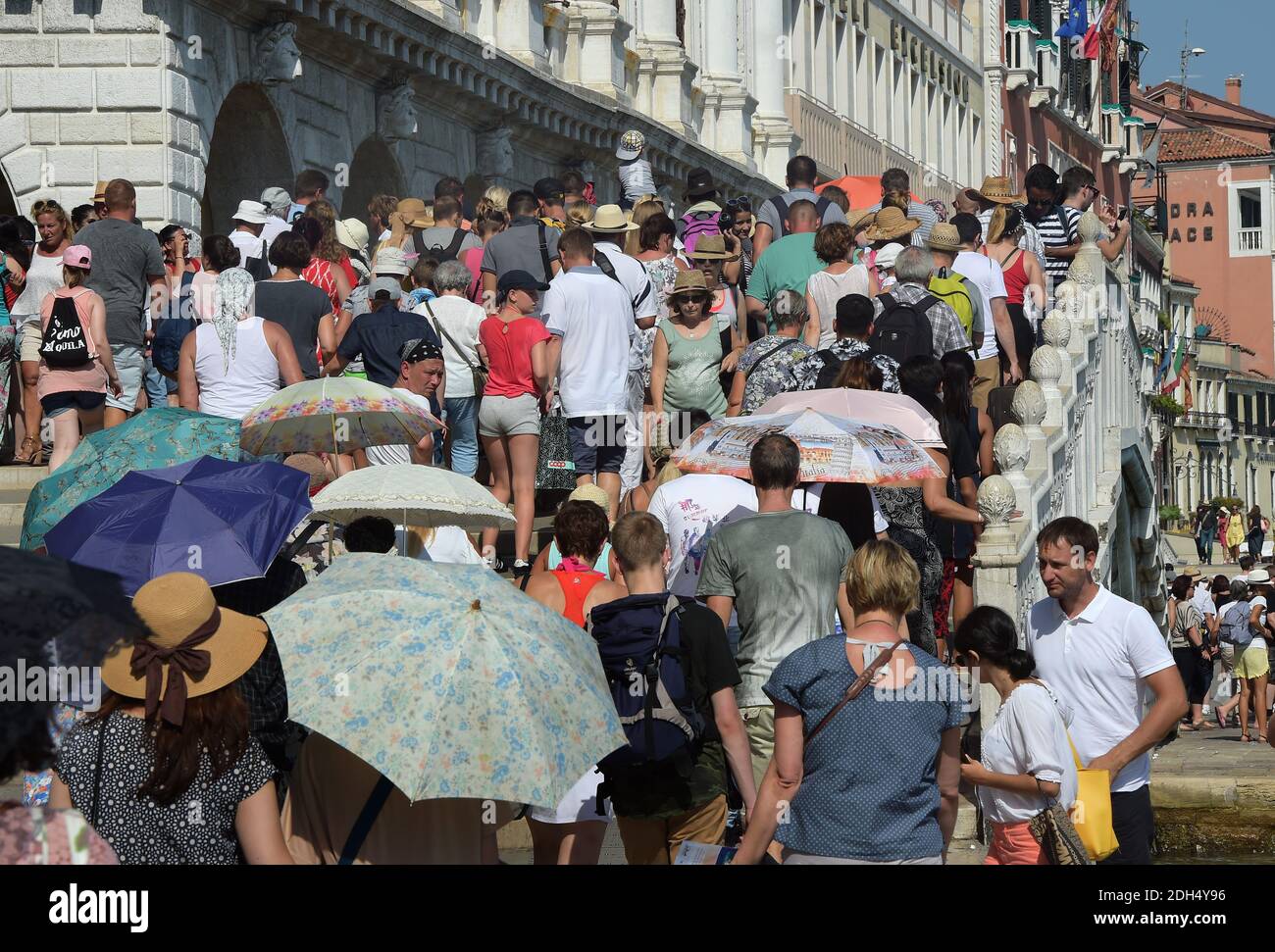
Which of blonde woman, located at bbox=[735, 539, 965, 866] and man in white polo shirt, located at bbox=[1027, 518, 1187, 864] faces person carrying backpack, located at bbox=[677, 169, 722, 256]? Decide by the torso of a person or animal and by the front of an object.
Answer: the blonde woman

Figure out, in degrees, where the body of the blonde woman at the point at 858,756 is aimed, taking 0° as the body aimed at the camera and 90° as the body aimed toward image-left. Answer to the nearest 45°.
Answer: approximately 180°

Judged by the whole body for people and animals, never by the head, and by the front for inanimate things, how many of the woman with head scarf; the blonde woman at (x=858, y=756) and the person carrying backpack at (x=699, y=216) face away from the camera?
3

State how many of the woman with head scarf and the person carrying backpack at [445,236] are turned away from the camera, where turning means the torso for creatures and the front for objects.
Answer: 2

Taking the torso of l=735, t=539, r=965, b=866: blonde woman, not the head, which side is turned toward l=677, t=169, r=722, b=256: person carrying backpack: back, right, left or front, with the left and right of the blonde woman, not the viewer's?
front

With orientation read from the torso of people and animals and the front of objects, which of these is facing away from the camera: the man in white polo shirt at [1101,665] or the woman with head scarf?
the woman with head scarf

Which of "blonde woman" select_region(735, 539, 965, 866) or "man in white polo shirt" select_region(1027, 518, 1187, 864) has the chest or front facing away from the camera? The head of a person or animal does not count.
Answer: the blonde woman

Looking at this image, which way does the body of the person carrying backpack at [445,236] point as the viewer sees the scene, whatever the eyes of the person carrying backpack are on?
away from the camera

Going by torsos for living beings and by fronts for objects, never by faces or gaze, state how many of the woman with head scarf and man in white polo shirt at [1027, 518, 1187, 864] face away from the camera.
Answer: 1

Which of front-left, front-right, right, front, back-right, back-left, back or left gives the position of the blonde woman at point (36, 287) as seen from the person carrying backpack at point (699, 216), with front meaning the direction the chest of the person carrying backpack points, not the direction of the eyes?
back-left

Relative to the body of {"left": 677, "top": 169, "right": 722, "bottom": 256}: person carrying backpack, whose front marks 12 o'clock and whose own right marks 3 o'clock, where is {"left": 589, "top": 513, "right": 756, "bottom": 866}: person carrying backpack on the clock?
{"left": 589, "top": 513, "right": 756, "bottom": 866}: person carrying backpack is roughly at 6 o'clock from {"left": 677, "top": 169, "right": 722, "bottom": 256}: person carrying backpack.

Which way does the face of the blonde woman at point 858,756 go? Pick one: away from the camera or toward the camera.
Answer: away from the camera

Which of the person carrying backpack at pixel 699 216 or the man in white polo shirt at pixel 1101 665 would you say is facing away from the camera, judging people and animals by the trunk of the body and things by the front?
the person carrying backpack

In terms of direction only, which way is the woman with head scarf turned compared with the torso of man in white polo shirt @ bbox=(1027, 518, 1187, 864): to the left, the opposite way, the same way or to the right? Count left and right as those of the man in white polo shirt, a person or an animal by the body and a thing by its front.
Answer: the opposite way

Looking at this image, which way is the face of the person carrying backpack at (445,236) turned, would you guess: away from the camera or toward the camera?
away from the camera

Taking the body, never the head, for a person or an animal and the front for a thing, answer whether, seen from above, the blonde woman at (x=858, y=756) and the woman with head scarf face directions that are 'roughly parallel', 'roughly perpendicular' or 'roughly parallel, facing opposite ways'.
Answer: roughly parallel

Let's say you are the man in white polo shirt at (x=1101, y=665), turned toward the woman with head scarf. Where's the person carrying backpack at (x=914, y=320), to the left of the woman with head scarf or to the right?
right

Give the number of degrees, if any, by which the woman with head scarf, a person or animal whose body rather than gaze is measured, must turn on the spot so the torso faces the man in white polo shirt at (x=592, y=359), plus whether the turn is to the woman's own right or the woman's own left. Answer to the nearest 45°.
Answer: approximately 90° to the woman's own right

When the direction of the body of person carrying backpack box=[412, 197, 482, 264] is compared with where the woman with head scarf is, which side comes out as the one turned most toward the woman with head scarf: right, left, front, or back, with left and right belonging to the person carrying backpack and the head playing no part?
back

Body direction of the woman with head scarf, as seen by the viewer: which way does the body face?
away from the camera
